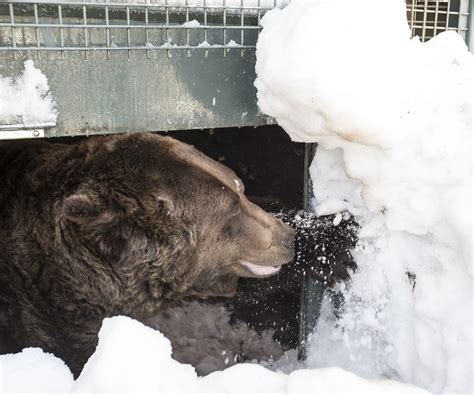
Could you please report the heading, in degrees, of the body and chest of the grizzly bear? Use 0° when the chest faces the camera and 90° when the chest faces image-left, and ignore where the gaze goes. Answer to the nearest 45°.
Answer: approximately 270°

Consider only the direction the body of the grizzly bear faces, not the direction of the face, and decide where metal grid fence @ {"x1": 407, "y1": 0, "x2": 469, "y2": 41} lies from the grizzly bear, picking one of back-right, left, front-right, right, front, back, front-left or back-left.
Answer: front

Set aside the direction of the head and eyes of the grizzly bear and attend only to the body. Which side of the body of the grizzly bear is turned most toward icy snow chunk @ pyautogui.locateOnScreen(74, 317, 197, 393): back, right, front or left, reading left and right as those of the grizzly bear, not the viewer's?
right

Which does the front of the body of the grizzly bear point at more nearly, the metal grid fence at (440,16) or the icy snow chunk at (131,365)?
the metal grid fence
